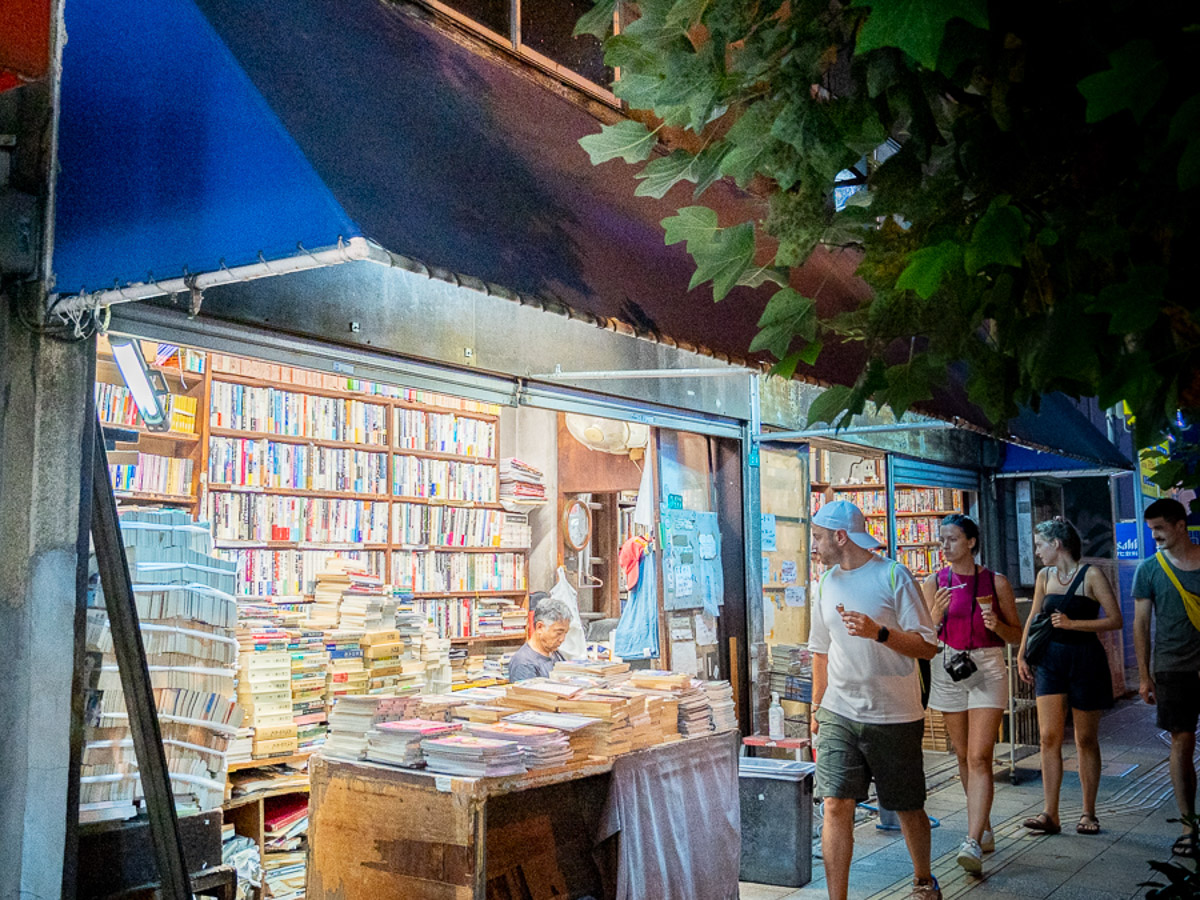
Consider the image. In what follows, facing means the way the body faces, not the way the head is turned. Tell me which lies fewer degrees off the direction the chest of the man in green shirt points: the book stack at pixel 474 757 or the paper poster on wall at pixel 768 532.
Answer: the book stack

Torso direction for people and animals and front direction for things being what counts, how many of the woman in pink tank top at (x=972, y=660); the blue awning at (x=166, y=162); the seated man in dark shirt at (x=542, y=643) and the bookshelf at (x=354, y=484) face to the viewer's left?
0

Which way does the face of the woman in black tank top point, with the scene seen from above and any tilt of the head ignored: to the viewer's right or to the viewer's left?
to the viewer's left

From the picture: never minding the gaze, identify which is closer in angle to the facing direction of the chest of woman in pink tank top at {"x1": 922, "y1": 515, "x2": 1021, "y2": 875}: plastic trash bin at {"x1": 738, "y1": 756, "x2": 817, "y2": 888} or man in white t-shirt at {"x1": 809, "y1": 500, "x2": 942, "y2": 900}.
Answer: the man in white t-shirt

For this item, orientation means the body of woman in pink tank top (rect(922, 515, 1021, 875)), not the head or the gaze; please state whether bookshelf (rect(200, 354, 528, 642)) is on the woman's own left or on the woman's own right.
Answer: on the woman's own right

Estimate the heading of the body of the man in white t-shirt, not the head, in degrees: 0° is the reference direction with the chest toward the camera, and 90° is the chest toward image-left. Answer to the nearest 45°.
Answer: approximately 45°

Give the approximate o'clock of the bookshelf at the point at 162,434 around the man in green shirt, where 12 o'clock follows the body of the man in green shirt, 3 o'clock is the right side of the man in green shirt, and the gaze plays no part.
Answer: The bookshelf is roughly at 1 o'clock from the man in green shirt.

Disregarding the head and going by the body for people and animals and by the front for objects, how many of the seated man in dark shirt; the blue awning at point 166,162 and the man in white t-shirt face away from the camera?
0

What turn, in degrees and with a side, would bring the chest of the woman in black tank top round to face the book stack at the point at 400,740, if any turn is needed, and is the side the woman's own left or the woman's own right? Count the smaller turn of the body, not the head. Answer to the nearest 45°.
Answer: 0° — they already face it

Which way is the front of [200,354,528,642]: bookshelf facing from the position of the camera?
facing the viewer and to the right of the viewer

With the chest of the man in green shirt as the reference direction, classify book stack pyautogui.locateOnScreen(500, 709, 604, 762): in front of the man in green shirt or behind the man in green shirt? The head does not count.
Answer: in front

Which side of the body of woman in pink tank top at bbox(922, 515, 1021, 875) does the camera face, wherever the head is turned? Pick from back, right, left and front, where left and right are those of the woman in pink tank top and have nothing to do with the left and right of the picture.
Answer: front

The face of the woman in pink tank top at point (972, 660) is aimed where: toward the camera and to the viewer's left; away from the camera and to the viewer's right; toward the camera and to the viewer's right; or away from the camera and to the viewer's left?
toward the camera and to the viewer's left
